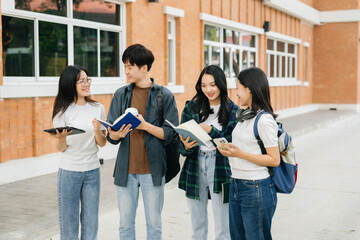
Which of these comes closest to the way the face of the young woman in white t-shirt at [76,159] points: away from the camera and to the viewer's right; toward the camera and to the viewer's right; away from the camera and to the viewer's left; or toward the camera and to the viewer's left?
toward the camera and to the viewer's right

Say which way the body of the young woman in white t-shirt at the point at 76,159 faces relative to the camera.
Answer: toward the camera

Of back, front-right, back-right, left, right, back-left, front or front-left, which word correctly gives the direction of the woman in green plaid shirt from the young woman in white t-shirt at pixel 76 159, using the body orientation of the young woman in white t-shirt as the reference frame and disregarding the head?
left

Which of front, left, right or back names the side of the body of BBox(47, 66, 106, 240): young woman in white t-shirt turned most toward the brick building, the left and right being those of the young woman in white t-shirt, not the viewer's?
back

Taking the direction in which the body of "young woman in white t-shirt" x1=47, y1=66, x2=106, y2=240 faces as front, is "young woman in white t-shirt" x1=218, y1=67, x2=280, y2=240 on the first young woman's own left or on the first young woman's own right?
on the first young woman's own left

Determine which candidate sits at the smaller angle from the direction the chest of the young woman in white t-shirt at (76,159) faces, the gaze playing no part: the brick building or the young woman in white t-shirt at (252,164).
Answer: the young woman in white t-shirt

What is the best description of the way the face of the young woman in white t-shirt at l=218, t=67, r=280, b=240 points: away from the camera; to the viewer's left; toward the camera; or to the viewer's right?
to the viewer's left
